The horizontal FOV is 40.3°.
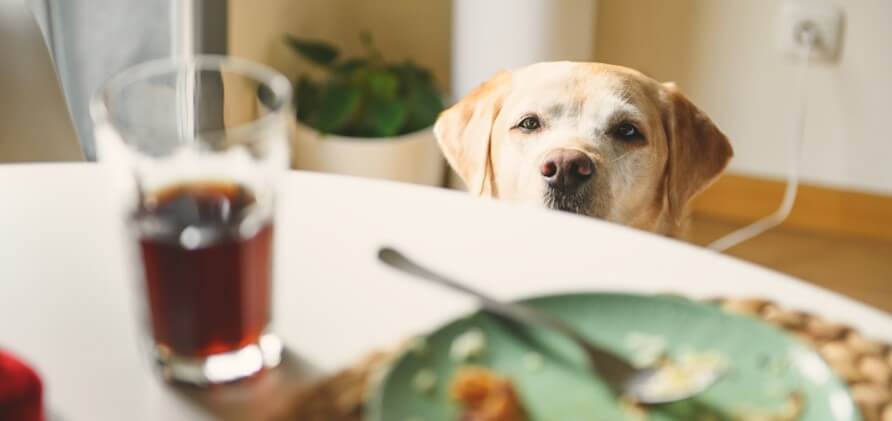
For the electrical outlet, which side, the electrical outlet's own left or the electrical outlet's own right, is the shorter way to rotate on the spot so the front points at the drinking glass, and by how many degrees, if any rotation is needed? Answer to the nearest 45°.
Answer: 0° — it already faces it

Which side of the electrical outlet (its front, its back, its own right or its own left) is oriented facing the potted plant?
right

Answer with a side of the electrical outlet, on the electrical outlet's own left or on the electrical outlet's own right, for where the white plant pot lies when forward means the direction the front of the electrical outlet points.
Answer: on the electrical outlet's own right

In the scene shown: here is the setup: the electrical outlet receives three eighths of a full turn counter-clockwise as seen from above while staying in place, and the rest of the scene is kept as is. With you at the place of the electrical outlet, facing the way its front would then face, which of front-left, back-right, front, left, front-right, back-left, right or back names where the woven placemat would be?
back-right

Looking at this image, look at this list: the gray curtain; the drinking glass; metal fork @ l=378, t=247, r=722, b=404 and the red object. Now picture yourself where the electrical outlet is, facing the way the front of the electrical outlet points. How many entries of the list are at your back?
0

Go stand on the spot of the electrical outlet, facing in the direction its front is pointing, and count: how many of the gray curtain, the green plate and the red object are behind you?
0

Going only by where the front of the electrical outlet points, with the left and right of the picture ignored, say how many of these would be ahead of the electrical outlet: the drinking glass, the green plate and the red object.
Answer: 3

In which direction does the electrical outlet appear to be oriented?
toward the camera

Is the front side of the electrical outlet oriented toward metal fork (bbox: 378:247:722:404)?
yes

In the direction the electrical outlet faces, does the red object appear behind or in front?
in front

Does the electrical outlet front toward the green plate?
yes

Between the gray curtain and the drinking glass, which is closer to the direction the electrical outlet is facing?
the drinking glass
